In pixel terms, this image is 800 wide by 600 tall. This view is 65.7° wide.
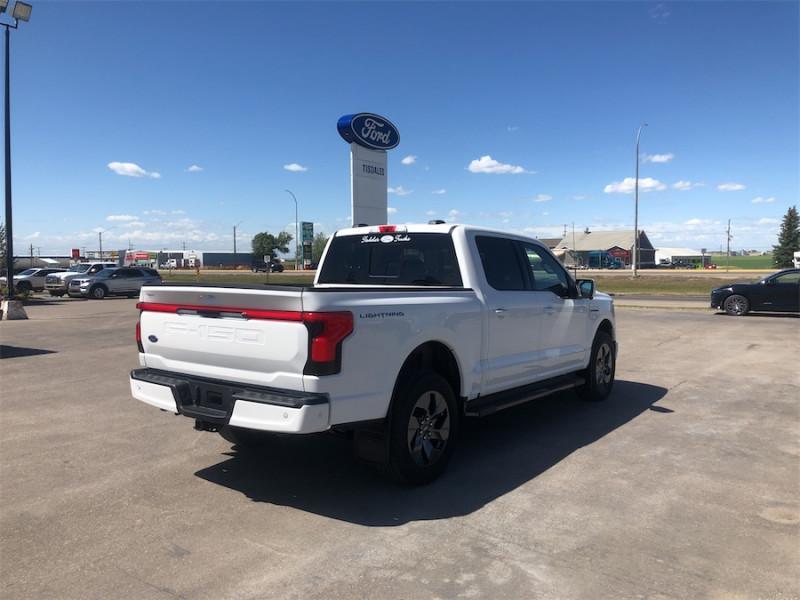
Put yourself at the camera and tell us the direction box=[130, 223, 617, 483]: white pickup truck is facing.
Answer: facing away from the viewer and to the right of the viewer

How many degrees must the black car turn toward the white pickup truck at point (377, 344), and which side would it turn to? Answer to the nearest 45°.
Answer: approximately 90° to its left

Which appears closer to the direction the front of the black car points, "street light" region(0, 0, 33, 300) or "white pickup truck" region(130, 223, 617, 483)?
the street light

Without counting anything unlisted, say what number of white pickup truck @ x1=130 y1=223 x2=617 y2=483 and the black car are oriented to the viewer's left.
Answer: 1

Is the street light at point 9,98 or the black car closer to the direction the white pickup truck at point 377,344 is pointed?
the black car

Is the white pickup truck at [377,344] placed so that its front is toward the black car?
yes

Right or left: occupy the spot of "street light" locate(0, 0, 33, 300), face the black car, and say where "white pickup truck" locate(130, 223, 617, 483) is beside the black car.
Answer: right

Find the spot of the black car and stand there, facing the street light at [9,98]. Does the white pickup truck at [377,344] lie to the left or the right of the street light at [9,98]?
left

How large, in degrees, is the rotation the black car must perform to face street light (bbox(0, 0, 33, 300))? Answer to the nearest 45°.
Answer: approximately 45° to its left

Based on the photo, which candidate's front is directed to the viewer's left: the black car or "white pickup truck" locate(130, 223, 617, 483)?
the black car

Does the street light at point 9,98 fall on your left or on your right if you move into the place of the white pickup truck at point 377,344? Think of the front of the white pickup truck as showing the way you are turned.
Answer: on your left

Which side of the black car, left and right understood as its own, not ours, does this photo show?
left
